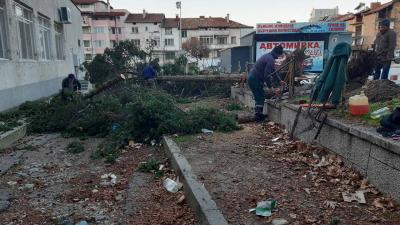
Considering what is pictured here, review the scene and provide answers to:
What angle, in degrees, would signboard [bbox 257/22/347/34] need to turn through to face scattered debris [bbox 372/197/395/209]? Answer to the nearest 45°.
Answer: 0° — it already faces it

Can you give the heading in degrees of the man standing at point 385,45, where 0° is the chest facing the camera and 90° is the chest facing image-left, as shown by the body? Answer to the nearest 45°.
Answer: approximately 45°

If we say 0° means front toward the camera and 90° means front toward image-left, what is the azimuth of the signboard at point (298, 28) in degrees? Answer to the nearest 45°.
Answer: approximately 0°

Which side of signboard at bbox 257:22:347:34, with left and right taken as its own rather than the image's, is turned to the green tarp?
front
